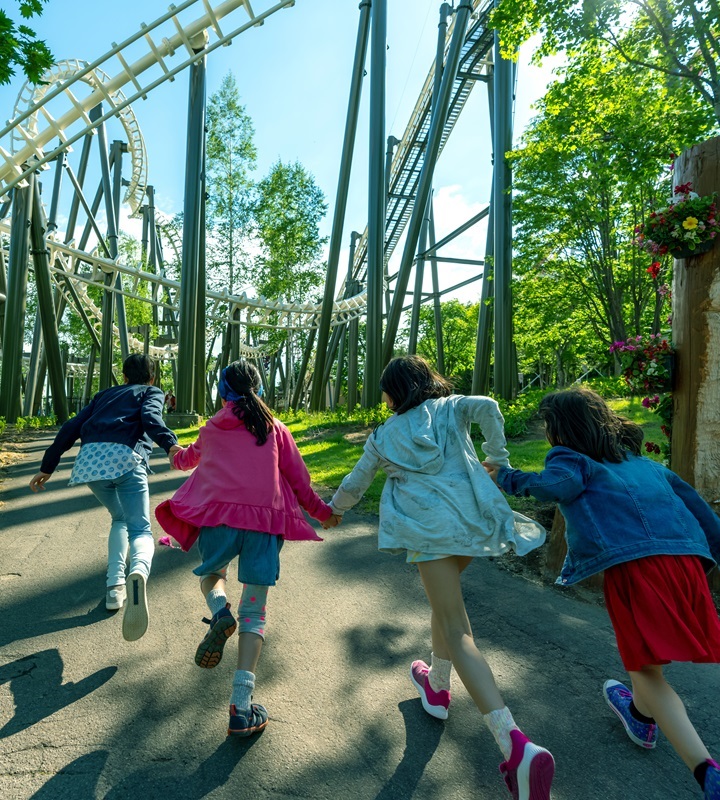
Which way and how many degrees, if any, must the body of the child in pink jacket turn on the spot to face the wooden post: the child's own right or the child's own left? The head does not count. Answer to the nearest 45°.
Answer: approximately 90° to the child's own right

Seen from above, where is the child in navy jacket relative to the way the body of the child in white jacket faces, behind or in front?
in front

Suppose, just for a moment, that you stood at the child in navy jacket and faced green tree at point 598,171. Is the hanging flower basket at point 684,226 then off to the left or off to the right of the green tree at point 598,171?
right

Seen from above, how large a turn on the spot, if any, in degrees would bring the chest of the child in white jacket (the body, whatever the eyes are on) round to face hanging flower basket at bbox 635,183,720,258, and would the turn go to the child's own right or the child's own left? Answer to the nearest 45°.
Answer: approximately 90° to the child's own right

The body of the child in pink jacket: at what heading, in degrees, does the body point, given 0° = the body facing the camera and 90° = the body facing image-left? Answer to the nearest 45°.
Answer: approximately 180°

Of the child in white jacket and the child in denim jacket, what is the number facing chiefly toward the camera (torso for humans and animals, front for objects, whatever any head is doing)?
0

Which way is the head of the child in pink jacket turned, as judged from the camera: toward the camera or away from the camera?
away from the camera

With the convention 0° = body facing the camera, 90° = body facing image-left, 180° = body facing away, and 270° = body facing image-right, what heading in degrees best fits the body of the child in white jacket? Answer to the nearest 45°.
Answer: approximately 135°

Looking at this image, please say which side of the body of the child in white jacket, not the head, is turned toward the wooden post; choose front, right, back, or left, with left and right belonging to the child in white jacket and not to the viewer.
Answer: right

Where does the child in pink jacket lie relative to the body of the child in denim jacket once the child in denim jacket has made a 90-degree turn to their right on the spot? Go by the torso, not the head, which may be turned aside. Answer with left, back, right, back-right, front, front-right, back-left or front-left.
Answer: back-left

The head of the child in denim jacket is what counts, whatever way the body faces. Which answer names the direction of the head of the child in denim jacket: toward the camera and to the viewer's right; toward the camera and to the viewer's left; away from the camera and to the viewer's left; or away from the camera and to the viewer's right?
away from the camera and to the viewer's left

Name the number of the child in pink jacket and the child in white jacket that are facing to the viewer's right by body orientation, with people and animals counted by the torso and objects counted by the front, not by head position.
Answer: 0

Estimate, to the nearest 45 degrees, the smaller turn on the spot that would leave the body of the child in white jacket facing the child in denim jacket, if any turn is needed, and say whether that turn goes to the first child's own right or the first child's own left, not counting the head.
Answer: approximately 135° to the first child's own right

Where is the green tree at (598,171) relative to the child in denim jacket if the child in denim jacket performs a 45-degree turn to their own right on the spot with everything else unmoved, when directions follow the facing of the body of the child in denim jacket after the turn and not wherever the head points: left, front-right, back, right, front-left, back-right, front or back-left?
front

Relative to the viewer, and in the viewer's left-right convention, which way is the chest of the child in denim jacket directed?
facing away from the viewer and to the left of the viewer
